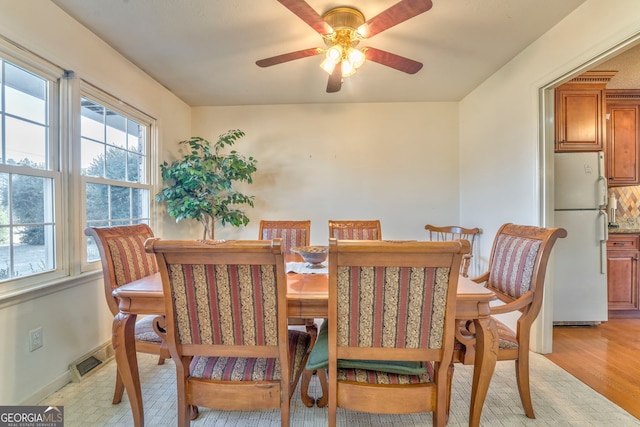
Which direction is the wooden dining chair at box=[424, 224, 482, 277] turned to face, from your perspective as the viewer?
facing the viewer and to the left of the viewer

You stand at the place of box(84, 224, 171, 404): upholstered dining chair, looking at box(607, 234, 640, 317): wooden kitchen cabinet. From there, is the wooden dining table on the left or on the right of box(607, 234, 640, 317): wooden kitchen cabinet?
right

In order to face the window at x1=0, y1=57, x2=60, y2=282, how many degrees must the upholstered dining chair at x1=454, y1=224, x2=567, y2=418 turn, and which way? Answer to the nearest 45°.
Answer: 0° — it already faces it

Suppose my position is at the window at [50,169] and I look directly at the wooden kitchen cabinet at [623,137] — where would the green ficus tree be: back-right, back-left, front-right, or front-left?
front-left

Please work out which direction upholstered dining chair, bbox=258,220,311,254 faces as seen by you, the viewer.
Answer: facing the viewer

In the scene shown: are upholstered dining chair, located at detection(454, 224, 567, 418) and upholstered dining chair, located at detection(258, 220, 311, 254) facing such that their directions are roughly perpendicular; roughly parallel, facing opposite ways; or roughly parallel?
roughly perpendicular

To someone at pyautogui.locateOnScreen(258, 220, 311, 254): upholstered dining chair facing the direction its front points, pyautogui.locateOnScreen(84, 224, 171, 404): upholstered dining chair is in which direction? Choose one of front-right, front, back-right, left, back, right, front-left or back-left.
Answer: front-right

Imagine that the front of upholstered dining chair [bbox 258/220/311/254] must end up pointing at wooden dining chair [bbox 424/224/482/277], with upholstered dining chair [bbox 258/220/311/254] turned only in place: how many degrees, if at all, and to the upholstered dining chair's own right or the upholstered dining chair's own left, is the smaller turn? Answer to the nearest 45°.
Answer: approximately 90° to the upholstered dining chair's own left

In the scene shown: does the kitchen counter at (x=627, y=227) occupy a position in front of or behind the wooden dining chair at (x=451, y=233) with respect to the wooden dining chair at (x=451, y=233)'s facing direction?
behind

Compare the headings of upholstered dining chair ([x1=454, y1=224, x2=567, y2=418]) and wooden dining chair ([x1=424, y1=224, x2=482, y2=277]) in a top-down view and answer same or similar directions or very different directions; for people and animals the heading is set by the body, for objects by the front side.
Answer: same or similar directions

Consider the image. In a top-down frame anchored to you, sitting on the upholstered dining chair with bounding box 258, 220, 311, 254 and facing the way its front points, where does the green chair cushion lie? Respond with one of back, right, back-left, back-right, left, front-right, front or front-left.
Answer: front

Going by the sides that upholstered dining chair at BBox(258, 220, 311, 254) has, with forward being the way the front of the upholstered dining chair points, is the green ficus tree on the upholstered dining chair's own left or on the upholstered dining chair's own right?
on the upholstered dining chair's own right

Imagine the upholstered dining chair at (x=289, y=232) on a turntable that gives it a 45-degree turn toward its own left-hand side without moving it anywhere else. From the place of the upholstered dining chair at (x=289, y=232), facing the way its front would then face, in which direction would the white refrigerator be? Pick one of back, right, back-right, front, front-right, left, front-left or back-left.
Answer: front-left

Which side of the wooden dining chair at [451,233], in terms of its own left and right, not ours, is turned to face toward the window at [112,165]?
front
